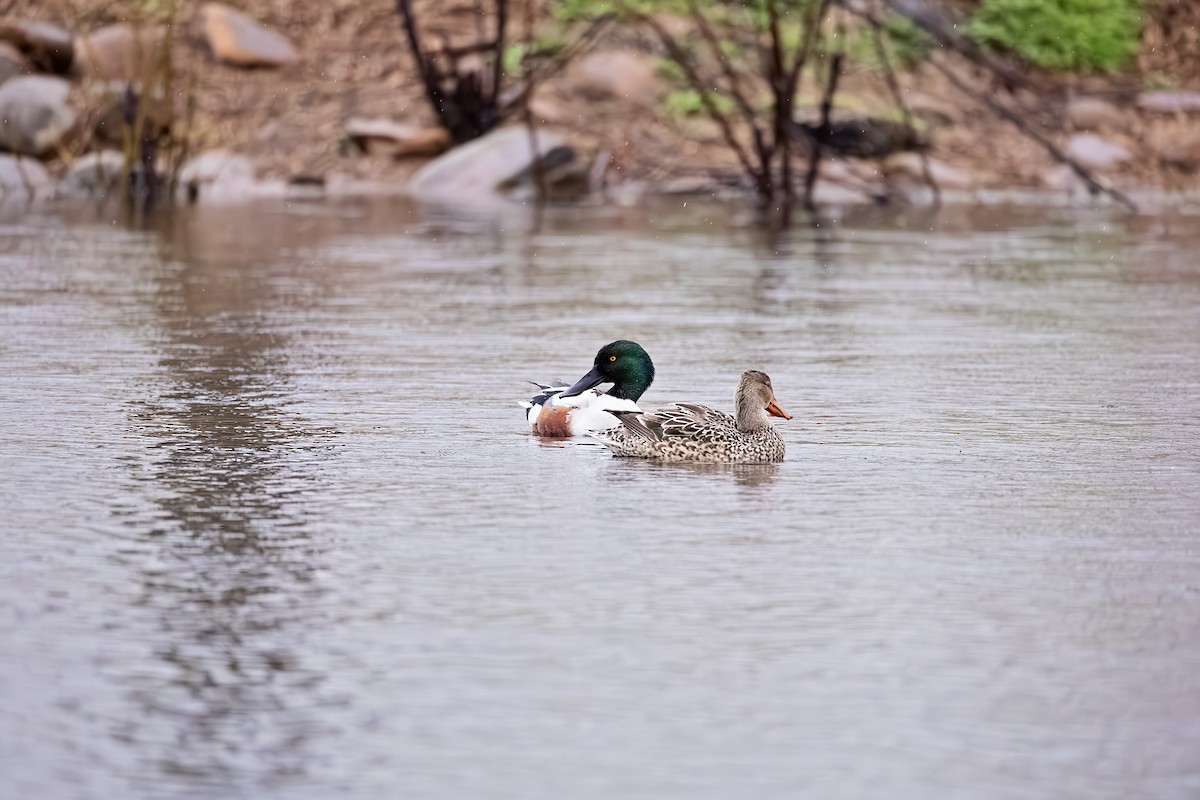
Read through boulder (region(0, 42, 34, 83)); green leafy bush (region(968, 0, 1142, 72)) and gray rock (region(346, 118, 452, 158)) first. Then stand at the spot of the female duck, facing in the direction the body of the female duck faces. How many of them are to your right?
0

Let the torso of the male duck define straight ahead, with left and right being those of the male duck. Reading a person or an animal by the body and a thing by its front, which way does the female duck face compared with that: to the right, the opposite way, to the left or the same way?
the same way

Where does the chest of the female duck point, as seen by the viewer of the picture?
to the viewer's right

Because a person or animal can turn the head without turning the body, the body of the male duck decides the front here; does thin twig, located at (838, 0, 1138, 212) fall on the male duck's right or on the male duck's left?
on the male duck's left

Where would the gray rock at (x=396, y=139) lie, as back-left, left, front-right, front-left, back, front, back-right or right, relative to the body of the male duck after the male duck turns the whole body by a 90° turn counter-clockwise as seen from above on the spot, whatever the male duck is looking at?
front

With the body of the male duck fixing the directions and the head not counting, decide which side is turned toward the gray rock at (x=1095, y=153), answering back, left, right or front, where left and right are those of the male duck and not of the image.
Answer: left

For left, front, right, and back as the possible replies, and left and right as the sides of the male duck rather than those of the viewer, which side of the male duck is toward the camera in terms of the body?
right

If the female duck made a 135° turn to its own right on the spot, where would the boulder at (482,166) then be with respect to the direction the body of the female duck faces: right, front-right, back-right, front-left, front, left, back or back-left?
back-right

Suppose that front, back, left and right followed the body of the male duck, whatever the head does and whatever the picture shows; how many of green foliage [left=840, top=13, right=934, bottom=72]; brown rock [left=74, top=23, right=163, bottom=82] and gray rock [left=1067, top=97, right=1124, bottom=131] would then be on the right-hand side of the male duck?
0

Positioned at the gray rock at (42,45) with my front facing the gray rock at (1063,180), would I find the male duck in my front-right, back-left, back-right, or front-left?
front-right

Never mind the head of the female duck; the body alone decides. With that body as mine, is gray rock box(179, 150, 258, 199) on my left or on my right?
on my left

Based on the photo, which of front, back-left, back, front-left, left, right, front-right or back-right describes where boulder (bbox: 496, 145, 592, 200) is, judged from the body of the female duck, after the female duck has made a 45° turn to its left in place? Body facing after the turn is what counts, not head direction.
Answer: front-left
